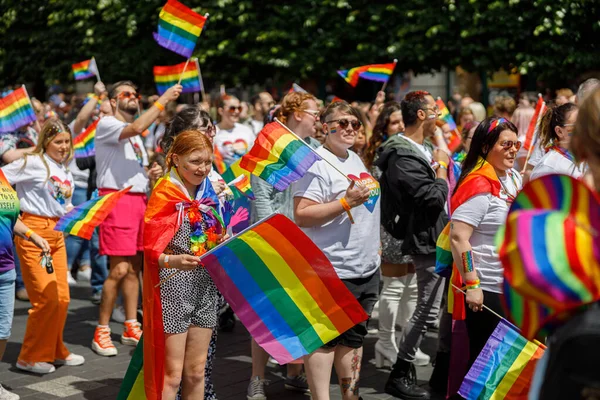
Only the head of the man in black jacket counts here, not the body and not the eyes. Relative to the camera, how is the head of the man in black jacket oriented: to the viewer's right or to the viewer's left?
to the viewer's right

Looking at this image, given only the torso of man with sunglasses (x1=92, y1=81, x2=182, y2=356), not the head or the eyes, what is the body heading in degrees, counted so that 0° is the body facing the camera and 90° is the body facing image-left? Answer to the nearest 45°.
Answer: approximately 315°
